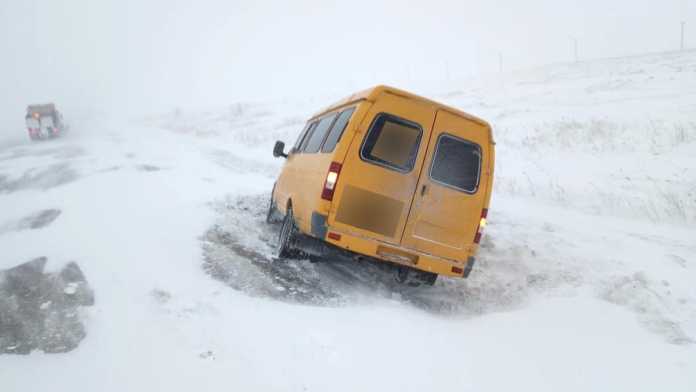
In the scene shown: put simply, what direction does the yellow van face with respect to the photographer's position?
facing away from the viewer and to the left of the viewer
